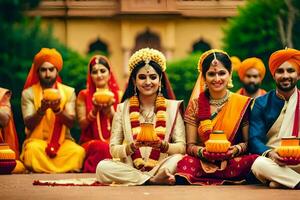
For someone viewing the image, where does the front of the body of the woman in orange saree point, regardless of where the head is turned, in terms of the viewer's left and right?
facing the viewer

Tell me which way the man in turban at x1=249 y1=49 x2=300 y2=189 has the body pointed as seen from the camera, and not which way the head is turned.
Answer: toward the camera

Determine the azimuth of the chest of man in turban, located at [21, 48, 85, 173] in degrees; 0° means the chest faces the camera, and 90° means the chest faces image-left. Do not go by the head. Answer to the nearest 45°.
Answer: approximately 0°

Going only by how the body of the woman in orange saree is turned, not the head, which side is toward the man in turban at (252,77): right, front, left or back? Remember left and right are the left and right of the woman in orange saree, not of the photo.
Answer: back

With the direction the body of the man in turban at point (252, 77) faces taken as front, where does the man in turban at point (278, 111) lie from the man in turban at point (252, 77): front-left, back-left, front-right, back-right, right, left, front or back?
front

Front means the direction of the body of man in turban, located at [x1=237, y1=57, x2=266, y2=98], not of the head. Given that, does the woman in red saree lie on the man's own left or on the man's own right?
on the man's own right

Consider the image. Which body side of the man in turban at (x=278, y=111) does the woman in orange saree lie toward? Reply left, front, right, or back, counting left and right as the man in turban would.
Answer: right

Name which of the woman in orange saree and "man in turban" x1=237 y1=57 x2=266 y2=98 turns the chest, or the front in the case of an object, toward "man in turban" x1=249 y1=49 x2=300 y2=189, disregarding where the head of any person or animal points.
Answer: "man in turban" x1=237 y1=57 x2=266 y2=98

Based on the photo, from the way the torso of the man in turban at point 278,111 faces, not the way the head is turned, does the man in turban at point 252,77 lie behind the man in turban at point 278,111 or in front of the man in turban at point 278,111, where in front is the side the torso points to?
behind

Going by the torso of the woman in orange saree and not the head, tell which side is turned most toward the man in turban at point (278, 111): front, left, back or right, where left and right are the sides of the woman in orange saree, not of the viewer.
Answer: left

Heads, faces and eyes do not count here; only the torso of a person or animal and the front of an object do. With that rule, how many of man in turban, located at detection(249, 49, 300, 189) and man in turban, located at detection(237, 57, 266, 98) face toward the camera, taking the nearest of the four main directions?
2

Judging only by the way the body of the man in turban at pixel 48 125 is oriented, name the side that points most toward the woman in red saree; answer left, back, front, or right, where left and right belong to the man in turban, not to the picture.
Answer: left
